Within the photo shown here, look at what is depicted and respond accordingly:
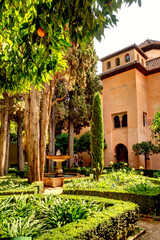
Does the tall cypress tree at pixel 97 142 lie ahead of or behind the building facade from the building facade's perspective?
ahead

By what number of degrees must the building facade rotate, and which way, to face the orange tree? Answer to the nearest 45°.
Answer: approximately 45° to its left

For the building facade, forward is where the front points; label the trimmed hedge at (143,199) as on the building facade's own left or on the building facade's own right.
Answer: on the building facade's own left

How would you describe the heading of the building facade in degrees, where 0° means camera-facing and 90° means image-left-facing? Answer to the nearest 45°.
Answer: approximately 45°

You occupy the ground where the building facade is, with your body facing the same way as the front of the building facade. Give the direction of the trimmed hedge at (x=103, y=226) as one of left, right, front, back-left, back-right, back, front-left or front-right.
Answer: front-left
